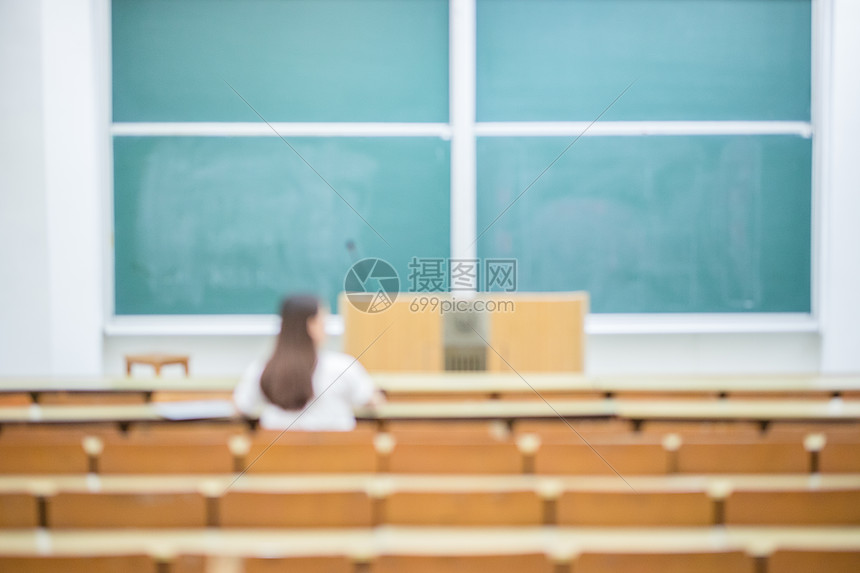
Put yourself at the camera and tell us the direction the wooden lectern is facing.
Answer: facing the viewer

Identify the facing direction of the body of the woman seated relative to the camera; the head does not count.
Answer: away from the camera

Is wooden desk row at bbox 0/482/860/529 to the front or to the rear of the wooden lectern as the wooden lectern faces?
to the front

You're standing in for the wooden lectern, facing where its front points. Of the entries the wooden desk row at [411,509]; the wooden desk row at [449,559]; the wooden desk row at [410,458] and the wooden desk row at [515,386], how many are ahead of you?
4

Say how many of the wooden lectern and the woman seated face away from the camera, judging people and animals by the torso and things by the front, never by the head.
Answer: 1

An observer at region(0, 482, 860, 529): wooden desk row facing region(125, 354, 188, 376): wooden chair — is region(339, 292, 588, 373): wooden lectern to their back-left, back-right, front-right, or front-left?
front-right

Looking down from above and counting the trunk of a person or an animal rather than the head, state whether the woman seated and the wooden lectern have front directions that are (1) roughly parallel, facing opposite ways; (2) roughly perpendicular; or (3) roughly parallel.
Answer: roughly parallel, facing opposite ways

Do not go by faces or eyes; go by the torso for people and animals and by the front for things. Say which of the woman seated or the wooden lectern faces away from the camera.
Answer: the woman seated

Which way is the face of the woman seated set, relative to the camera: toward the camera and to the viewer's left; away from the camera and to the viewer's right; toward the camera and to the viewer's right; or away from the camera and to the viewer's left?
away from the camera and to the viewer's right

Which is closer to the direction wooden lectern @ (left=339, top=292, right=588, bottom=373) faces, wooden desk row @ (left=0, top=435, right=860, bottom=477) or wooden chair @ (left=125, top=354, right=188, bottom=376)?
the wooden desk row

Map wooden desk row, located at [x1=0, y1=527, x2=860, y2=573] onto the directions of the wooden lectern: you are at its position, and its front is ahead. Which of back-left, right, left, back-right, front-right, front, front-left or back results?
front

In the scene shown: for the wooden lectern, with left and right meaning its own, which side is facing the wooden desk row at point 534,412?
front

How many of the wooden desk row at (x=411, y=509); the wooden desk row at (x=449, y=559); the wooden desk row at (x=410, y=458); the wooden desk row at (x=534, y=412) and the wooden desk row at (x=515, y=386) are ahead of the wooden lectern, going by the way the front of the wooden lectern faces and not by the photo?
5

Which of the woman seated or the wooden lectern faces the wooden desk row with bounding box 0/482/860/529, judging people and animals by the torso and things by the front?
the wooden lectern

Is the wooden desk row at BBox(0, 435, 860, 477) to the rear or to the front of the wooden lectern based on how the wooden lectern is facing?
to the front
